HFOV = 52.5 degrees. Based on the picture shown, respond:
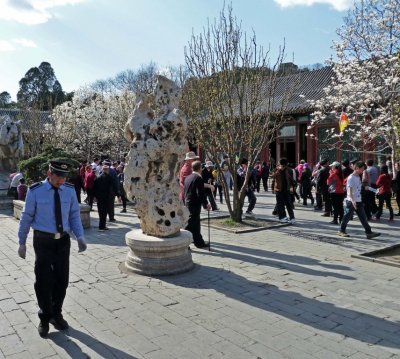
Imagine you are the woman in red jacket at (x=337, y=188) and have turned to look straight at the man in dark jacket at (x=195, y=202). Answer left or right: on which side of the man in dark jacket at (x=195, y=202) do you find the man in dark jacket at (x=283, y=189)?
right

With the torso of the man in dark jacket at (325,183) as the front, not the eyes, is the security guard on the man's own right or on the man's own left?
on the man's own left

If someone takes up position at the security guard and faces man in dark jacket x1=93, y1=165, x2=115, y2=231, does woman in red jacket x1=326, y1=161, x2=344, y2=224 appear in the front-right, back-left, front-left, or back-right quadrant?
front-right

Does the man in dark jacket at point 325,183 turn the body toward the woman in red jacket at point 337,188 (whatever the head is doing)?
no

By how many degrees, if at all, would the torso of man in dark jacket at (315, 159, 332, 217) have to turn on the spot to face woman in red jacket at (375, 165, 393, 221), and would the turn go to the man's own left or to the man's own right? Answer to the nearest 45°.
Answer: approximately 180°

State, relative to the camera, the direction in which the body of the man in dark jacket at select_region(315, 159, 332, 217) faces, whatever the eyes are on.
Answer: to the viewer's left

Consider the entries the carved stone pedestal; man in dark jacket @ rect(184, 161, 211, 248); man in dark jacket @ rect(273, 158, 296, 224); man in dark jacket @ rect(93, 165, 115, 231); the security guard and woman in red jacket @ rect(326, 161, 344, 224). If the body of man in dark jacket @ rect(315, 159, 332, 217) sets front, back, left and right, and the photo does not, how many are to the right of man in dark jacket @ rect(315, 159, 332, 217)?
0

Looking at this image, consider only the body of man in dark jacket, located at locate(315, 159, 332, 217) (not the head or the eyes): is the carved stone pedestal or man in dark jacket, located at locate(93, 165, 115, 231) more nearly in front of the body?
the man in dark jacket

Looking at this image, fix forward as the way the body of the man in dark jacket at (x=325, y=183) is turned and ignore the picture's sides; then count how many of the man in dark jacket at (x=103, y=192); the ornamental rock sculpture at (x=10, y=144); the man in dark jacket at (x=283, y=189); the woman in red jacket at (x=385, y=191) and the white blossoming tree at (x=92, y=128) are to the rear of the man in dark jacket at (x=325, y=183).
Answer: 1

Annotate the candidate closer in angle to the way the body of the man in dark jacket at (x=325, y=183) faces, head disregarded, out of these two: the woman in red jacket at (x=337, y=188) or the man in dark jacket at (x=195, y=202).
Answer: the man in dark jacket

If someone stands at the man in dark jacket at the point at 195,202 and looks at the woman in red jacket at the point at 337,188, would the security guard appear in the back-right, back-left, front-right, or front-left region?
back-right
